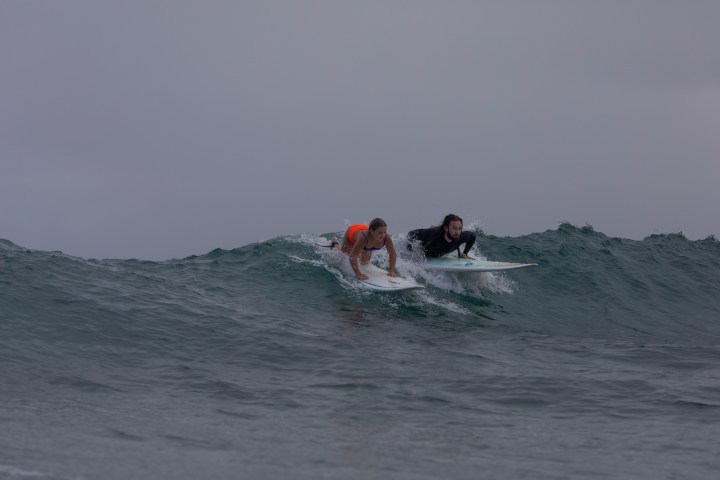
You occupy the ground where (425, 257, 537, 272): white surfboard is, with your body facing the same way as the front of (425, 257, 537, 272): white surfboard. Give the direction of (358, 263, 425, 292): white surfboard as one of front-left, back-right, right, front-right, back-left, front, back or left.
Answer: back-right

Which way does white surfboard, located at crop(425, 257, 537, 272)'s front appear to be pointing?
to the viewer's right

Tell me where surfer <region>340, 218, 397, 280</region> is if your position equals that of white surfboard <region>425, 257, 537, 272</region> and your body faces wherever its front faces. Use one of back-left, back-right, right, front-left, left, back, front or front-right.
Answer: back-right
